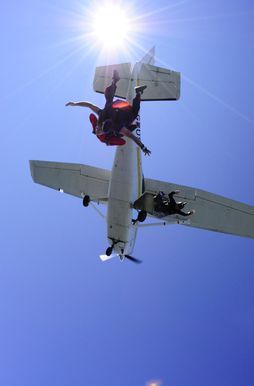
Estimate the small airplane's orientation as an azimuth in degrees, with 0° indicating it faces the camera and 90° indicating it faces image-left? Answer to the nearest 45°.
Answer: approximately 0°
